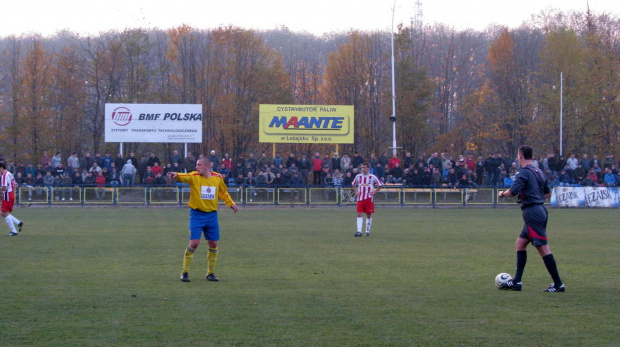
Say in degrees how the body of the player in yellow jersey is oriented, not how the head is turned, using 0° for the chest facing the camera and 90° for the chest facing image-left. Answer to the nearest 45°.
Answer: approximately 0°

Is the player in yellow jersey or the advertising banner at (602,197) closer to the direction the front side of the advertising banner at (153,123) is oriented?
the player in yellow jersey

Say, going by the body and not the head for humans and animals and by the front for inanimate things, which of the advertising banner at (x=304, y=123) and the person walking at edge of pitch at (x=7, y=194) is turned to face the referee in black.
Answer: the advertising banner

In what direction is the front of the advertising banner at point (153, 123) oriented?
toward the camera

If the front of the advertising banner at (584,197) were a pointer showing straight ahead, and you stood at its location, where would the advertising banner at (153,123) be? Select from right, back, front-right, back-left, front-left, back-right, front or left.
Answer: right

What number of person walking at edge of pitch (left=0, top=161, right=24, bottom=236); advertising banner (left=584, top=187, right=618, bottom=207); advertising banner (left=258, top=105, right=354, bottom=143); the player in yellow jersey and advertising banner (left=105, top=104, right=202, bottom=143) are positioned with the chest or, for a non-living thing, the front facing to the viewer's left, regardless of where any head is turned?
1

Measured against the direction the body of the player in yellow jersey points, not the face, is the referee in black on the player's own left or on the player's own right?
on the player's own left

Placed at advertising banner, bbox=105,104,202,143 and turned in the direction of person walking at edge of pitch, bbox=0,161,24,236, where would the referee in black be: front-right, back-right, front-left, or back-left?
front-left

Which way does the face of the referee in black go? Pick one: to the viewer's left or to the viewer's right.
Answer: to the viewer's left

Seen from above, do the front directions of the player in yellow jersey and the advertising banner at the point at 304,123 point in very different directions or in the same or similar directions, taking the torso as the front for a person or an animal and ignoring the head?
same or similar directions

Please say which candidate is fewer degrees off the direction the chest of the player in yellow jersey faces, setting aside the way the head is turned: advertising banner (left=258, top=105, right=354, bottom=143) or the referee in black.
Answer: the referee in black

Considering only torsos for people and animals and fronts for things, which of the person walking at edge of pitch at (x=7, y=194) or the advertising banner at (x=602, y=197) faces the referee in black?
the advertising banner

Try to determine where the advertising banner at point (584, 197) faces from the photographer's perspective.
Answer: facing the viewer

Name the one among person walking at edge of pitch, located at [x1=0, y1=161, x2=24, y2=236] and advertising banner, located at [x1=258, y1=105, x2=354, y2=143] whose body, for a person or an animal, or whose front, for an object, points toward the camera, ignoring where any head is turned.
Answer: the advertising banner

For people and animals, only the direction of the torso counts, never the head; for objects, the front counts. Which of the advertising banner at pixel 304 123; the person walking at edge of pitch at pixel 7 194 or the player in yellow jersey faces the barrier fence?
the advertising banner

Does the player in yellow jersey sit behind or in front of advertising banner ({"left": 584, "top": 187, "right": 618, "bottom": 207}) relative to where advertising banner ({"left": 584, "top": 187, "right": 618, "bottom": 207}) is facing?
in front

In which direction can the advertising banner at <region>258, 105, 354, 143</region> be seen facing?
toward the camera

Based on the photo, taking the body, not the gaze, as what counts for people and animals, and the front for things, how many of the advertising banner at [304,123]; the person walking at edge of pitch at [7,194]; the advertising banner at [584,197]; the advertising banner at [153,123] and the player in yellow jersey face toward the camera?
4

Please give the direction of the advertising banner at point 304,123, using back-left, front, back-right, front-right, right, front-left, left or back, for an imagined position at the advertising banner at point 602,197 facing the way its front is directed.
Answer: right

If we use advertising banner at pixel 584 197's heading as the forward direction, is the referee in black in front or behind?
in front
